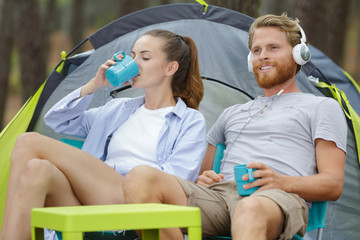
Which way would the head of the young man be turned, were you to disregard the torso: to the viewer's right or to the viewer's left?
to the viewer's left

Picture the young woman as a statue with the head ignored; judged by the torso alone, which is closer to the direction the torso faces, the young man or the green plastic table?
the green plastic table

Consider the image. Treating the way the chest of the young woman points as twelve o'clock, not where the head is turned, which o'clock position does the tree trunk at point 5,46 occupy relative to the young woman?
The tree trunk is roughly at 4 o'clock from the young woman.

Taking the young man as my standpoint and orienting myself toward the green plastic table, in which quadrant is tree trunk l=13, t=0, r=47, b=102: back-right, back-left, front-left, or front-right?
back-right

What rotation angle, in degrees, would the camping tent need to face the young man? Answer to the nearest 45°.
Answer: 0° — it already faces them

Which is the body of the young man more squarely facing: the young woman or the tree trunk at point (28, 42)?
the young woman

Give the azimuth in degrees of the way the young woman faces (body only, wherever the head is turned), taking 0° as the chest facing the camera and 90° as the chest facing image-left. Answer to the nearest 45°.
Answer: approximately 45°

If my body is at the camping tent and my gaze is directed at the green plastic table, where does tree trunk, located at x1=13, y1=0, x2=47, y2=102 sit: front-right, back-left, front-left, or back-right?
back-right

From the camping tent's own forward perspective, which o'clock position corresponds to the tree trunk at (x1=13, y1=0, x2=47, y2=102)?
The tree trunk is roughly at 5 o'clock from the camping tent.

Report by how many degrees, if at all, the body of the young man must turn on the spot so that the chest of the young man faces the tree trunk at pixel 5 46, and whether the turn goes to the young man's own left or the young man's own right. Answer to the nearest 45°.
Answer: approximately 90° to the young man's own right

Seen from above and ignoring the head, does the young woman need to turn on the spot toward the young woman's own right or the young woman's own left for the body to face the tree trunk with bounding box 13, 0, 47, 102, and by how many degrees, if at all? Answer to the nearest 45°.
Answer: approximately 135° to the young woman's own right

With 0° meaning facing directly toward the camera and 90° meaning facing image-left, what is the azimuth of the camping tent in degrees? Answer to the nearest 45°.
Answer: approximately 0°

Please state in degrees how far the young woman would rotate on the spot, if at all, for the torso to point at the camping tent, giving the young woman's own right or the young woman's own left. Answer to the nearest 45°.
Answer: approximately 180°
